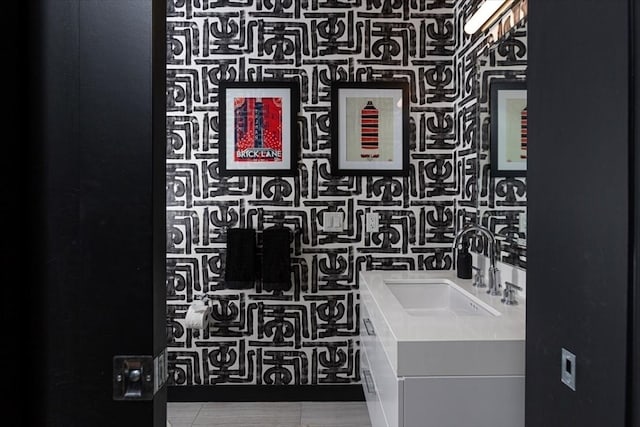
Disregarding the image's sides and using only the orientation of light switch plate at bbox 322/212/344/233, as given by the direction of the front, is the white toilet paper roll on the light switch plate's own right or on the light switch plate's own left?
on the light switch plate's own right

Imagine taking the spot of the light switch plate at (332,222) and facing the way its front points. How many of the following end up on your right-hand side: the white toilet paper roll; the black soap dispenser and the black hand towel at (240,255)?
2

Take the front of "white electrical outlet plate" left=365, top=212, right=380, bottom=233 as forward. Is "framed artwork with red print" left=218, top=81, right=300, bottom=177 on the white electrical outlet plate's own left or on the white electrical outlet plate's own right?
on the white electrical outlet plate's own right

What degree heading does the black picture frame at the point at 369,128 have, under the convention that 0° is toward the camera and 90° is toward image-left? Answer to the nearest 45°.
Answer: approximately 0°

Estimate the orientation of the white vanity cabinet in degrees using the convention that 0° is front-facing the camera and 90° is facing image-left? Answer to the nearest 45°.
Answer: approximately 90°

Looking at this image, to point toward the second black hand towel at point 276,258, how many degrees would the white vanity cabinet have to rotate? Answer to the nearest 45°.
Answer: approximately 45° to its right
